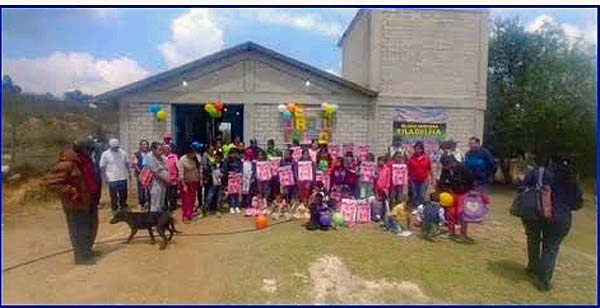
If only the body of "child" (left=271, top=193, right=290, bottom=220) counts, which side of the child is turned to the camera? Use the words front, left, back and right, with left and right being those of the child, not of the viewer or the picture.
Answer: front

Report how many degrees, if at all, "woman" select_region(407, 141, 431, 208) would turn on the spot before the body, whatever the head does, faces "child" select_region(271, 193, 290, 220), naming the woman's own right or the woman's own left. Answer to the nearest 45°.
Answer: approximately 90° to the woman's own right

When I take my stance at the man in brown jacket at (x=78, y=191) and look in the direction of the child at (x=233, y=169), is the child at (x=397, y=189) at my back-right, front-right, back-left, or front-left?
front-right

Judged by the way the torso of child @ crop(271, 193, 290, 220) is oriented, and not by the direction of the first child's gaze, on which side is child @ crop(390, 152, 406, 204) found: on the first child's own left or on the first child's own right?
on the first child's own left

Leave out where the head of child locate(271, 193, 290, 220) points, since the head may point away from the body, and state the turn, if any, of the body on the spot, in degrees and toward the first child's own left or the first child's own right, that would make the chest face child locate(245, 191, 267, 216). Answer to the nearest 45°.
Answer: approximately 90° to the first child's own right

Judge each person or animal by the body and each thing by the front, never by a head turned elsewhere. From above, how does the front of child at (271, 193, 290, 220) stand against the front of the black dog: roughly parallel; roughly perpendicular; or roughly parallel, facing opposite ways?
roughly perpendicular

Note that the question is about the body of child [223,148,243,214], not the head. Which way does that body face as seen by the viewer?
toward the camera

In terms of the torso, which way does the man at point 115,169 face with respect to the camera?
toward the camera

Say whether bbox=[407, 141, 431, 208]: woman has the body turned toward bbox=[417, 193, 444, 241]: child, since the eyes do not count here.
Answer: yes

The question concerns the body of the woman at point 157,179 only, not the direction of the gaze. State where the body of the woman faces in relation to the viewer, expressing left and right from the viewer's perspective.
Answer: facing the viewer and to the right of the viewer

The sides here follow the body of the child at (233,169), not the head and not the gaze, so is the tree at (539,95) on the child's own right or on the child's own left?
on the child's own left
